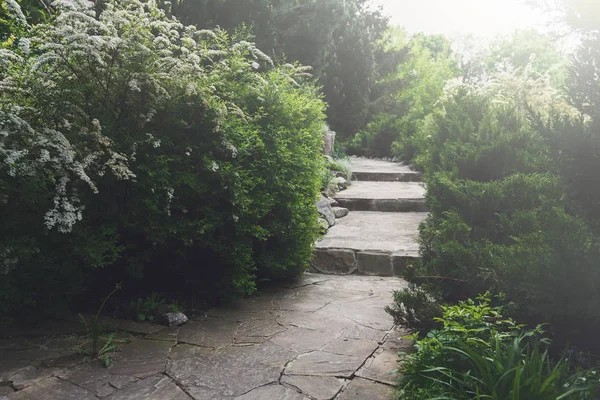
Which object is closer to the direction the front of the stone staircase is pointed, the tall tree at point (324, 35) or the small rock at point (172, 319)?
the small rock

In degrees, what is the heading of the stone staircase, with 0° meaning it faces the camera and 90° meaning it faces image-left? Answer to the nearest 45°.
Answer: approximately 0°

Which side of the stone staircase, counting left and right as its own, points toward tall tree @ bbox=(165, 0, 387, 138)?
back

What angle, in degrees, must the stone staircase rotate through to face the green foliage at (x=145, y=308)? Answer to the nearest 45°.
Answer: approximately 45° to its right

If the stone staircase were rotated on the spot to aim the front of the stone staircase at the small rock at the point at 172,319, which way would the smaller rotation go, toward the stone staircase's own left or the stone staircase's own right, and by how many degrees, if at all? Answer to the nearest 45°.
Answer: approximately 45° to the stone staircase's own right

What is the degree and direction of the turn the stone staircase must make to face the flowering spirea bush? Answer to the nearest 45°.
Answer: approximately 45° to its right
